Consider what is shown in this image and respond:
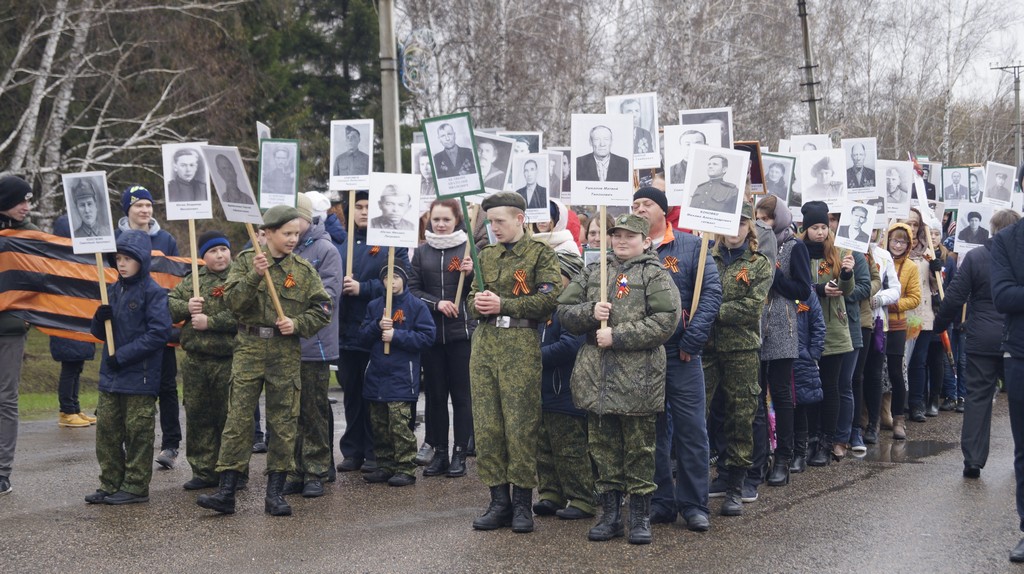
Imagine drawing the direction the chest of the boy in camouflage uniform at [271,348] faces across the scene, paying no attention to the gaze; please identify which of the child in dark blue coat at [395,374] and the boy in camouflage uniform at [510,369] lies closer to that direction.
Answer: the boy in camouflage uniform

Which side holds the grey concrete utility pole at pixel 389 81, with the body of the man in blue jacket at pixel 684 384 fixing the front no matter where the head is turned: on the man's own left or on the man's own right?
on the man's own right

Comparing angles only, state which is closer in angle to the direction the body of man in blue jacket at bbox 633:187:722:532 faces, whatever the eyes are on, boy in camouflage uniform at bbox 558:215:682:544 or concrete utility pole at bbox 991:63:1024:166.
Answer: the boy in camouflage uniform

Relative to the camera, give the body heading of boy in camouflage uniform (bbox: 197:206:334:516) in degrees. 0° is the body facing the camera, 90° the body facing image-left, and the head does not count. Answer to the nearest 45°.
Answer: approximately 0°

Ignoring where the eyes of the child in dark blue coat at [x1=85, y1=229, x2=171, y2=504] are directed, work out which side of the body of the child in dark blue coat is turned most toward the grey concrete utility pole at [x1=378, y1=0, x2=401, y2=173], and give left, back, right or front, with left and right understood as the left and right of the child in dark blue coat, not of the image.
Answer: back

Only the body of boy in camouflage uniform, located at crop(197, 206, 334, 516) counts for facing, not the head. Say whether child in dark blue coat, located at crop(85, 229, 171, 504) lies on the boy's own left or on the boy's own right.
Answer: on the boy's own right
